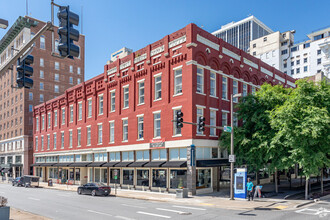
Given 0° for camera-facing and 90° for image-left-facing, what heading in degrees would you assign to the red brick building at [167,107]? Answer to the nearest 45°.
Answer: approximately 45°

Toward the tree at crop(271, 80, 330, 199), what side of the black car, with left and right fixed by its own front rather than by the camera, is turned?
back

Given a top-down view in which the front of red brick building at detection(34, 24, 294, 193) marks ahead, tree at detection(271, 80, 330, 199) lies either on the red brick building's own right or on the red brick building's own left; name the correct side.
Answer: on the red brick building's own left

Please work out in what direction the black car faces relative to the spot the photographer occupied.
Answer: facing away from the viewer and to the left of the viewer

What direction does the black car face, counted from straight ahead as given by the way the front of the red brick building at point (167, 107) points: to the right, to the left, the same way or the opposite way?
to the right

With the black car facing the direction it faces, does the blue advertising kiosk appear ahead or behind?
behind
